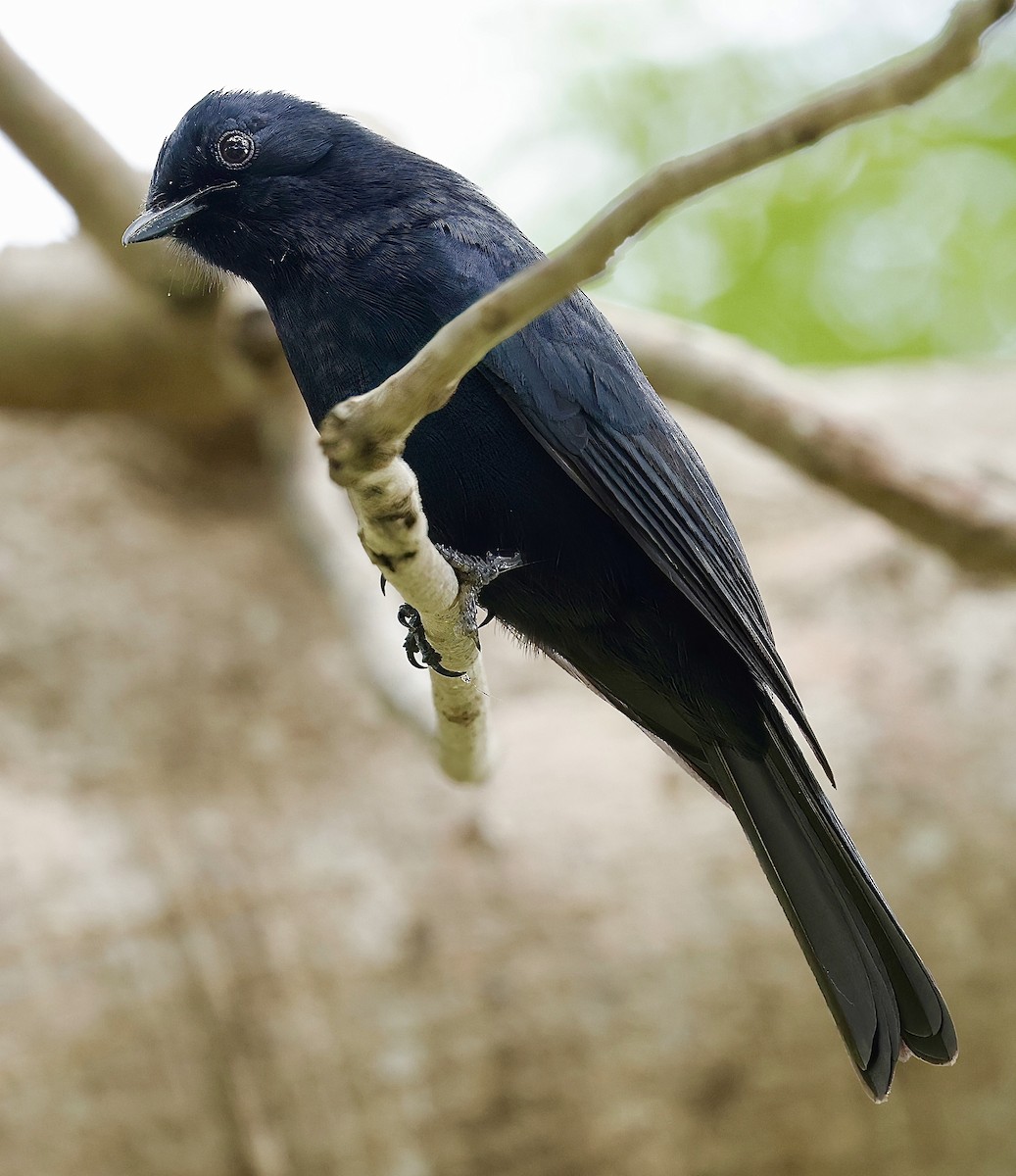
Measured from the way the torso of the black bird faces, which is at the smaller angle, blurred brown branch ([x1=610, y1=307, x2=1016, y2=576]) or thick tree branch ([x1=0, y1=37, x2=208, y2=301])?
the thick tree branch

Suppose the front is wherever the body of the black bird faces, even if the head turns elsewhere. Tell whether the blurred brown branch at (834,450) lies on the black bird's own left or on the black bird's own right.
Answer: on the black bird's own right

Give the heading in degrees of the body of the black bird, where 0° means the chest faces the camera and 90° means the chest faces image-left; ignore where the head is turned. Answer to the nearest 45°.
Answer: approximately 90°

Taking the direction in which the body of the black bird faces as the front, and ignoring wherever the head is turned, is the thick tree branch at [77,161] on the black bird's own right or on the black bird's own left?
on the black bird's own right
